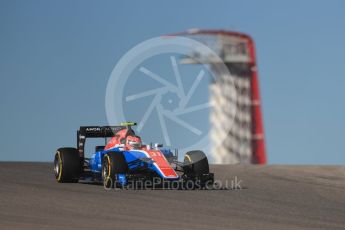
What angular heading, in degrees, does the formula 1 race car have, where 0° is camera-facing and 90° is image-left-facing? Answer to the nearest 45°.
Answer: approximately 315°
